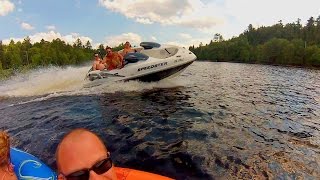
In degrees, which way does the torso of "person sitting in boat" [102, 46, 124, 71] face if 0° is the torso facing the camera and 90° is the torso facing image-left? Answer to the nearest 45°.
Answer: approximately 315°

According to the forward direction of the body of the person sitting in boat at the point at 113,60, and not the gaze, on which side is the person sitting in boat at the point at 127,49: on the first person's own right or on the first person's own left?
on the first person's own left

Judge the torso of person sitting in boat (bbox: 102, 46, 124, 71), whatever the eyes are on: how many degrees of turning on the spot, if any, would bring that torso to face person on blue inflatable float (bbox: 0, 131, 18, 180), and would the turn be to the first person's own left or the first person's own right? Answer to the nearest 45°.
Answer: approximately 45° to the first person's own right

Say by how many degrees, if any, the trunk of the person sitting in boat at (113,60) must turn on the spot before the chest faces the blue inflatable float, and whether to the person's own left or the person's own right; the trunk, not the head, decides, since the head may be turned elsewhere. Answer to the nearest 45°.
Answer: approximately 45° to the person's own right

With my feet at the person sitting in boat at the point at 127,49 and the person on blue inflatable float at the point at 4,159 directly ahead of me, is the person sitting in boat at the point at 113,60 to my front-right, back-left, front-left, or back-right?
front-right
